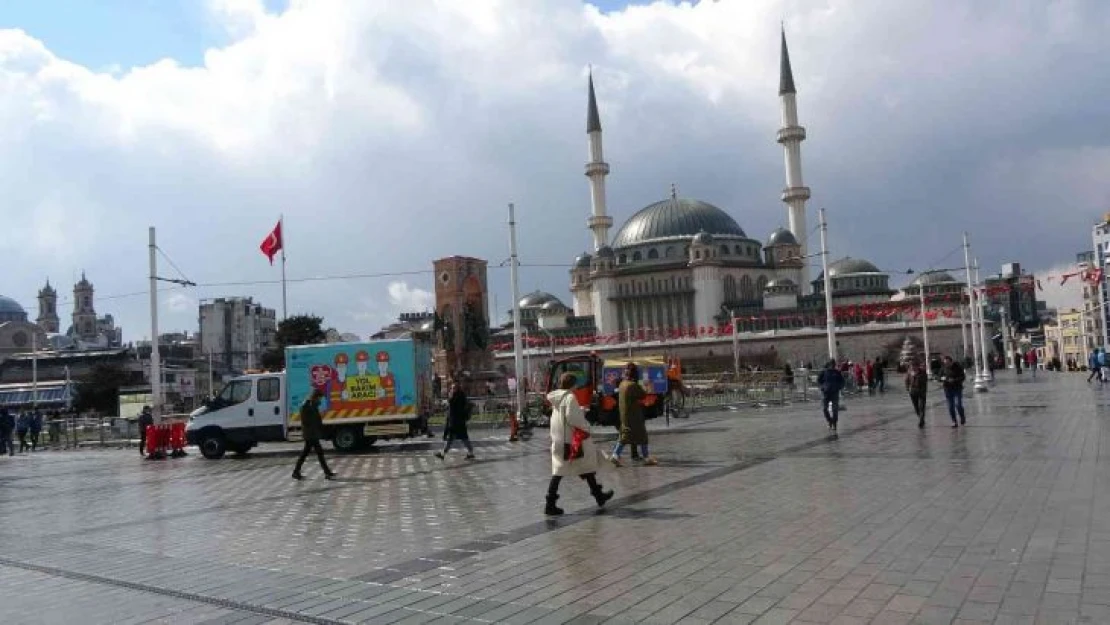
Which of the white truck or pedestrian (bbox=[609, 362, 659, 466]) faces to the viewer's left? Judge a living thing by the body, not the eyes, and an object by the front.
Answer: the white truck

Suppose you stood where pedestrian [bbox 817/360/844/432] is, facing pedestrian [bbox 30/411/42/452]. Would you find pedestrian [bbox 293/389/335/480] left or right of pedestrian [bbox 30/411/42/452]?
left

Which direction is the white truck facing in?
to the viewer's left
